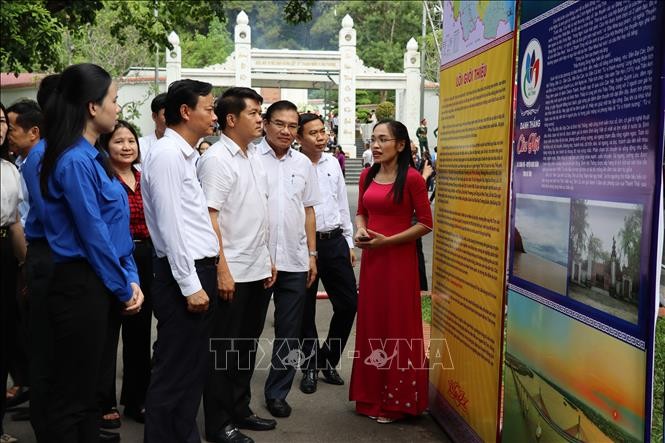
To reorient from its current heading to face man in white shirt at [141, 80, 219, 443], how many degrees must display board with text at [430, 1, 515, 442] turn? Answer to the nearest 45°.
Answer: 0° — it already faces them

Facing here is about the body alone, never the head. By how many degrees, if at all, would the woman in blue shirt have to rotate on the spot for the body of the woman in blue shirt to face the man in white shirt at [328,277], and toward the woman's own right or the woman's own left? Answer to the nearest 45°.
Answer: approximately 45° to the woman's own left

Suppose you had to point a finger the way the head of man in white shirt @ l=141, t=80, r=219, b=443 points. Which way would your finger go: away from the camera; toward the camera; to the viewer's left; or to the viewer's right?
to the viewer's right

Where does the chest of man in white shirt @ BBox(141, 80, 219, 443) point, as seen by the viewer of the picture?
to the viewer's right

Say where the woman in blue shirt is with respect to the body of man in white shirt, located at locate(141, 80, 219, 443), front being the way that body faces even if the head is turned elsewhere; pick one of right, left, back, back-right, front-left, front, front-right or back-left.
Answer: back-right

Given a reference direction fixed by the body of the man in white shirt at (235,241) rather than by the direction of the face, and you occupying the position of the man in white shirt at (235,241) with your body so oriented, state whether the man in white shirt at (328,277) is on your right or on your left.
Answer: on your left

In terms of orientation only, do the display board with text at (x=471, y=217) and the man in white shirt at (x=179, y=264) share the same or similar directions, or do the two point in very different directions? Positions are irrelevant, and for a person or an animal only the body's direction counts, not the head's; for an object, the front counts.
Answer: very different directions

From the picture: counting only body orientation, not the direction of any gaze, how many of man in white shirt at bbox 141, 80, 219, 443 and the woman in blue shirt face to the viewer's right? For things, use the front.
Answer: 2

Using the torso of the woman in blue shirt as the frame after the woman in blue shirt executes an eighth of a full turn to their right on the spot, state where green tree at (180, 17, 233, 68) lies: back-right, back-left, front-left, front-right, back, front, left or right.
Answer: back-left

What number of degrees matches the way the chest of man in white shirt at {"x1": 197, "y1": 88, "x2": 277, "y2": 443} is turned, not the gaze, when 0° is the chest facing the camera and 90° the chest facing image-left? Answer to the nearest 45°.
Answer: approximately 270°

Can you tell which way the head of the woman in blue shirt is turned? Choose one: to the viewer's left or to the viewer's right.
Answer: to the viewer's right

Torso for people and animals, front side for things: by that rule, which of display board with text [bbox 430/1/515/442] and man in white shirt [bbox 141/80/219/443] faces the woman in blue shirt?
the display board with text

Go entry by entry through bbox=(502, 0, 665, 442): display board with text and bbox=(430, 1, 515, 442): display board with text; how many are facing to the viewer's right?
0

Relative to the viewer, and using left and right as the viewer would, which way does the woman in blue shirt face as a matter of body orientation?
facing to the right of the viewer

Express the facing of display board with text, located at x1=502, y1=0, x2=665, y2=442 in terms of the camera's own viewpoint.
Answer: facing the viewer and to the left of the viewer

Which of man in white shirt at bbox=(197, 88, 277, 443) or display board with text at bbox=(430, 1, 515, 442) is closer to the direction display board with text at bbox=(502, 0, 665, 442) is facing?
the man in white shirt
